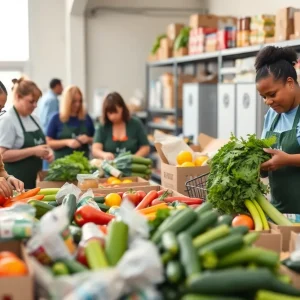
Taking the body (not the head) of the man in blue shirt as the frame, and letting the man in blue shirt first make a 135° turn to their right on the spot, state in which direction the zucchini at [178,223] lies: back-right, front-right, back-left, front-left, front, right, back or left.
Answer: front-left

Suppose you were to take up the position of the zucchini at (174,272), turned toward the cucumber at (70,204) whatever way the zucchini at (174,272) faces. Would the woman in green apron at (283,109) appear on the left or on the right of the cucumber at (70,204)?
right

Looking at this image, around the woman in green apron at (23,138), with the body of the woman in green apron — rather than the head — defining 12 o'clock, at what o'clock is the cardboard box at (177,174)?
The cardboard box is roughly at 12 o'clock from the woman in green apron.

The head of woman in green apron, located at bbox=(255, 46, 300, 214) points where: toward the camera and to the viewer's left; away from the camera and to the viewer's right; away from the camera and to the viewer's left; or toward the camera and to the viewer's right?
toward the camera and to the viewer's left

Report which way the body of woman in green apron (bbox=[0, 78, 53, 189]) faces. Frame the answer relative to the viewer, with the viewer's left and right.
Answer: facing the viewer and to the right of the viewer

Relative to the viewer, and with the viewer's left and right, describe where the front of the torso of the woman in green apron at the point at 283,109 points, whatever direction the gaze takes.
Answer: facing the viewer and to the left of the viewer

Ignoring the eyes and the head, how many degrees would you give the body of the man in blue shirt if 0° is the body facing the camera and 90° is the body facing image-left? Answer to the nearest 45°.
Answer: approximately 270°

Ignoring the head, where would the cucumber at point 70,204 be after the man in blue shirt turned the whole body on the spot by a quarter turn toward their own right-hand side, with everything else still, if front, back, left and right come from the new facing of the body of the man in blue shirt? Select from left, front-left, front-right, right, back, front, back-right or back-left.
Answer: front

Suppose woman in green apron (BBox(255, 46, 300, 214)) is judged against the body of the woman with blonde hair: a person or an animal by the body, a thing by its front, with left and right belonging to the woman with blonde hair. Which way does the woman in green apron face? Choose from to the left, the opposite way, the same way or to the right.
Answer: to the right

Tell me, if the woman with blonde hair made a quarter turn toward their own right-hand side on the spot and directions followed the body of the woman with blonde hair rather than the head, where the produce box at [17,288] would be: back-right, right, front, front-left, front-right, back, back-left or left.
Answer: front-left

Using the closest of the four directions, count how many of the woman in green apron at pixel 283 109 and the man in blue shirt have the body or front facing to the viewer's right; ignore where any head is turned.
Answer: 1
